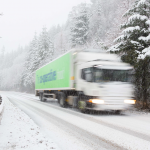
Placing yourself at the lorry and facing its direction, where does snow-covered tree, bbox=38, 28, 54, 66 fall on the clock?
The snow-covered tree is roughly at 7 o'clock from the lorry.

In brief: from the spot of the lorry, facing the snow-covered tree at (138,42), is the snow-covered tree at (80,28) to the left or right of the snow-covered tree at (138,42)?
left

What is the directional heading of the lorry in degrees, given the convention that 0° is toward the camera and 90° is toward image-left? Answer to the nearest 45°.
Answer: approximately 315°

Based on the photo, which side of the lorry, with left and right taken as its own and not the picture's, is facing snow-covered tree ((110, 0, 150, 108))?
left

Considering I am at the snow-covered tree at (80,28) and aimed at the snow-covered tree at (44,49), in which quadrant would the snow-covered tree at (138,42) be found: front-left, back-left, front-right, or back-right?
back-left

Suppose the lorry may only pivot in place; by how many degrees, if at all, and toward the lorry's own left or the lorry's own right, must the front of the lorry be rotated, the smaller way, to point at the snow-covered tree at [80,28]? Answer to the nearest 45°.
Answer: approximately 135° to the lorry's own left
